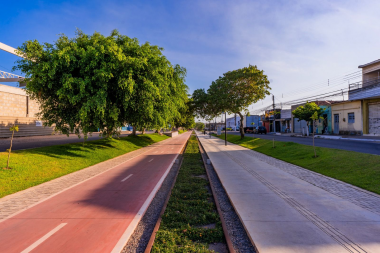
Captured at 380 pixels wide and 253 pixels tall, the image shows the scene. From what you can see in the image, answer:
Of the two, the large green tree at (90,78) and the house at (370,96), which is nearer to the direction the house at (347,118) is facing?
the large green tree

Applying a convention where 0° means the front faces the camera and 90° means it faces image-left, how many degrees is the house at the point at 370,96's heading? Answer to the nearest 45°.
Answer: approximately 45°

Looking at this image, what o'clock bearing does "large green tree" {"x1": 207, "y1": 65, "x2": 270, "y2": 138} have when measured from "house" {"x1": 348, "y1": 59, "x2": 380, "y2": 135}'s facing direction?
The large green tree is roughly at 12 o'clock from the house.

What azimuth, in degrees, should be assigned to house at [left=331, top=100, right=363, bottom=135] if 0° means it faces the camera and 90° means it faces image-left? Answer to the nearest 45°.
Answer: approximately 45°
